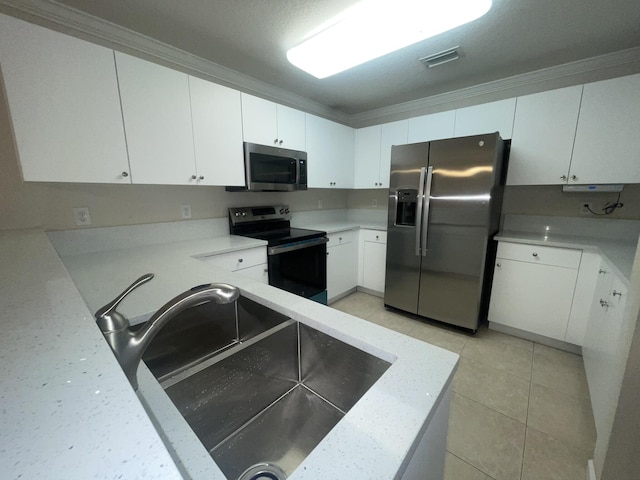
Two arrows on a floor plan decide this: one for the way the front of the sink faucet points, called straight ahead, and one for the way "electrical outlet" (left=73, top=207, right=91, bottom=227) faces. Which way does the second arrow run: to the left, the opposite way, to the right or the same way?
to the right

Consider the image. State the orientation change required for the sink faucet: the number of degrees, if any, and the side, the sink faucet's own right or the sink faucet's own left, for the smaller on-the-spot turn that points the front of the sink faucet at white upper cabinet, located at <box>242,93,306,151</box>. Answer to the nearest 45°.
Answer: approximately 45° to the sink faucet's own left

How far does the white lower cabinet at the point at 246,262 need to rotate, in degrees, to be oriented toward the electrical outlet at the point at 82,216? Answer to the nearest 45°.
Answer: approximately 135° to its right

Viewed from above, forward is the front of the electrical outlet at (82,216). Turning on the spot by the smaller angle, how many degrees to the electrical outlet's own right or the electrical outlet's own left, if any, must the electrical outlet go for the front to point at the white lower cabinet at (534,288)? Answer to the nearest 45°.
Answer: approximately 45° to the electrical outlet's own left

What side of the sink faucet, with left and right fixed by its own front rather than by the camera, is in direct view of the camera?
right

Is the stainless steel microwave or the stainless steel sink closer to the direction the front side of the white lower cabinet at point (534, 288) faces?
the stainless steel sink

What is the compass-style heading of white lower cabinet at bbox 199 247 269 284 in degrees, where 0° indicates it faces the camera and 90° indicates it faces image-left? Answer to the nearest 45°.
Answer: approximately 315°
